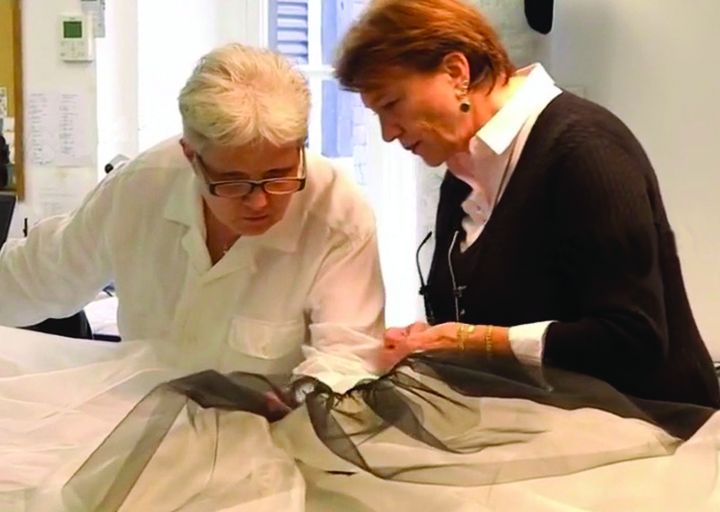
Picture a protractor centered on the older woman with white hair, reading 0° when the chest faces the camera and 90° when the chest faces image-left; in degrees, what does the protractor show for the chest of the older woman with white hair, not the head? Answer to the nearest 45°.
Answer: approximately 0°

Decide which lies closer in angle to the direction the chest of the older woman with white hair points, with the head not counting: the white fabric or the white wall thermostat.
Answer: the white fabric

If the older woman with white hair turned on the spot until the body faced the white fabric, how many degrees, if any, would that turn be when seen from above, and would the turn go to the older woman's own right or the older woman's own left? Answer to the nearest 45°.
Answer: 0° — they already face it

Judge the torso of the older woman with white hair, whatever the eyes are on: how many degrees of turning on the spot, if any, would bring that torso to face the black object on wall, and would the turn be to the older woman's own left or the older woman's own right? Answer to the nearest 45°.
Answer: approximately 135° to the older woman's own left

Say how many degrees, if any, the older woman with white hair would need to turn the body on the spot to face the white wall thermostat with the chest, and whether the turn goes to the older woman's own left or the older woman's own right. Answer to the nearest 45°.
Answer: approximately 180°

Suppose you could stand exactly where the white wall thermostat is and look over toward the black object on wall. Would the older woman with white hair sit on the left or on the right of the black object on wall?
right
